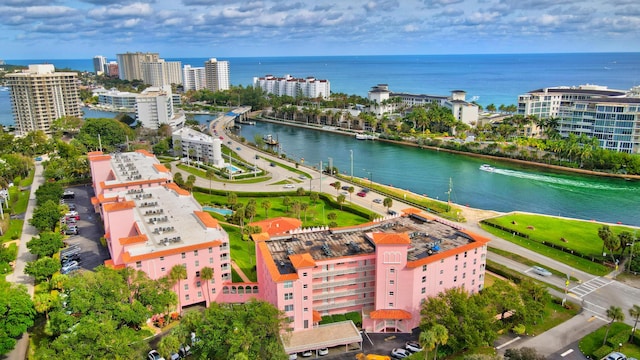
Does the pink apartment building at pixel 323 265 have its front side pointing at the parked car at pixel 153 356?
no

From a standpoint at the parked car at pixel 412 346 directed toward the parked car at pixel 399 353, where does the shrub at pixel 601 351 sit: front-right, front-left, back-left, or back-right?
back-left

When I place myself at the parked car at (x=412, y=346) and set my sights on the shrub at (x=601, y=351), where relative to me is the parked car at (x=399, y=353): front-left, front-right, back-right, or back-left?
back-right

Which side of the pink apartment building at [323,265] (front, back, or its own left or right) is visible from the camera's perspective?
front

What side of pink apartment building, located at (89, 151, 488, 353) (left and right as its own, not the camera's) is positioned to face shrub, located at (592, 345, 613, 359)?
left

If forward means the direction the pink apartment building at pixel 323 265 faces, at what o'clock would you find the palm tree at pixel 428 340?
The palm tree is roughly at 11 o'clock from the pink apartment building.
